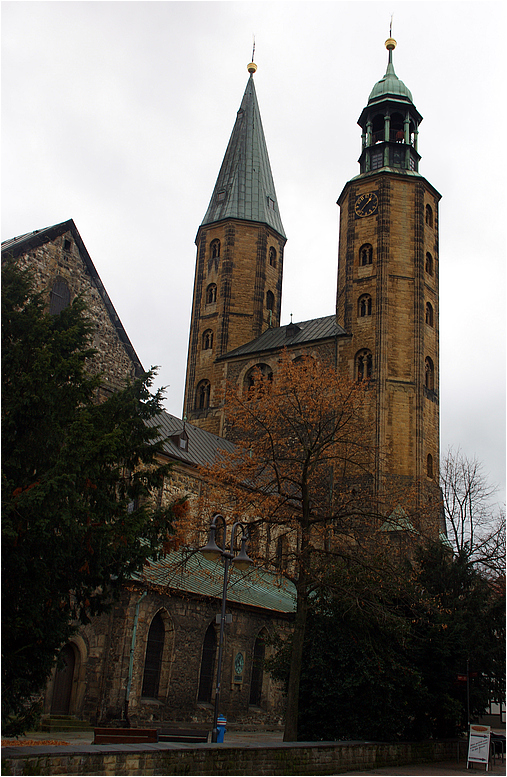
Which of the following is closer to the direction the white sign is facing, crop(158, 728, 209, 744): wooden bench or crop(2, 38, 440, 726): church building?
the wooden bench

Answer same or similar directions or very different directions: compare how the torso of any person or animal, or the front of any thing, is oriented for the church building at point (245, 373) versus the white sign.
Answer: very different directions

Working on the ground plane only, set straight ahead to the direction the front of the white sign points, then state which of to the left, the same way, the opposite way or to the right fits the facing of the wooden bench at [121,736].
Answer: the opposite way

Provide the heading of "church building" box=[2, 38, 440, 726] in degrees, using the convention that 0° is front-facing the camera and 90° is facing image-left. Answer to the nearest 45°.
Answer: approximately 225°

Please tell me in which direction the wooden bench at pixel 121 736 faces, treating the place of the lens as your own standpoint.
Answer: facing away from the viewer

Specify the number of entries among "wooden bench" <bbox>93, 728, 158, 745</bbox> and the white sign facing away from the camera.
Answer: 1

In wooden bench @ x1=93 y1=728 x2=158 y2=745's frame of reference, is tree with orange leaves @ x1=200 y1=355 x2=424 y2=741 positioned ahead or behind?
ahead

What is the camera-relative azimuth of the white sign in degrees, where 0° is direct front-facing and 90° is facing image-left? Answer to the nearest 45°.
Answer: approximately 0°

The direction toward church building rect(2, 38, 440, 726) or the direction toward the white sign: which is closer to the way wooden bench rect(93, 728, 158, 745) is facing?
the church building

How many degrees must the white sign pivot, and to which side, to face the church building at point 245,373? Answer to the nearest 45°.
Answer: approximately 135° to its right

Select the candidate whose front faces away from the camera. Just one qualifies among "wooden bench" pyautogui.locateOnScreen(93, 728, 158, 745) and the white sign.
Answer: the wooden bench
